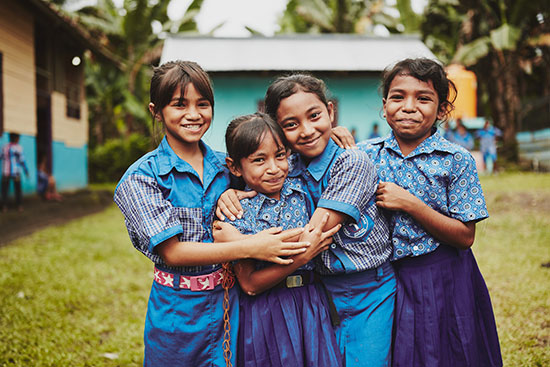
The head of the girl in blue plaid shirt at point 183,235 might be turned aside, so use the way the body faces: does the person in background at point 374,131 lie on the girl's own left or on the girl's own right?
on the girl's own left

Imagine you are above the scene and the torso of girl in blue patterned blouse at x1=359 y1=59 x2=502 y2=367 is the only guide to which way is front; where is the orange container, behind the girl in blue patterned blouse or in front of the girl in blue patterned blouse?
behind
